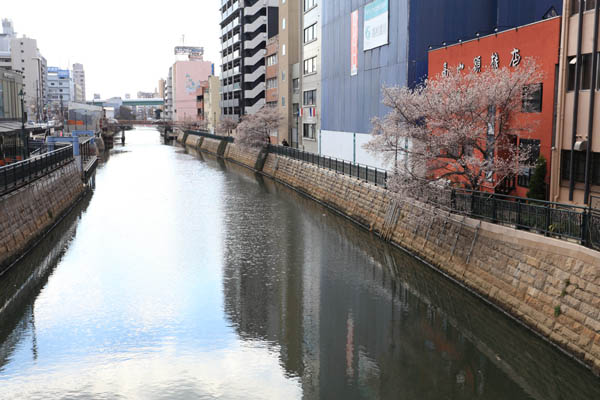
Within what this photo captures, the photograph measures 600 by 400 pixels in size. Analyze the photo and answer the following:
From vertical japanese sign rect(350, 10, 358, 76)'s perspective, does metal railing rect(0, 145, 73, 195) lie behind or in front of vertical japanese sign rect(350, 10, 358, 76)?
in front

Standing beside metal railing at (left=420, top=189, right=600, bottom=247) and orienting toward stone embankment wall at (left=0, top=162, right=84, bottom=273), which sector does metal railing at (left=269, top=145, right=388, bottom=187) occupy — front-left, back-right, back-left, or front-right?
front-right

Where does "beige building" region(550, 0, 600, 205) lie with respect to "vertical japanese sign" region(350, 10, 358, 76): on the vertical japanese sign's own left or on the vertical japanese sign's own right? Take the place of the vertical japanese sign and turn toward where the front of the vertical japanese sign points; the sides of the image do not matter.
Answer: on the vertical japanese sign's own left

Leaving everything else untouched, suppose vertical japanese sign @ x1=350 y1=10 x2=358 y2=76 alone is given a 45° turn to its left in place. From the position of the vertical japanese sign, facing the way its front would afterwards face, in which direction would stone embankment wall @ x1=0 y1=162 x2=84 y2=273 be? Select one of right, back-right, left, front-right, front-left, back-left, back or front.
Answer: front-right

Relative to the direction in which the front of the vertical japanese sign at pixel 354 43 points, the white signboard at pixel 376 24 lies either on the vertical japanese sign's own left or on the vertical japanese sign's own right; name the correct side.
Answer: on the vertical japanese sign's own left

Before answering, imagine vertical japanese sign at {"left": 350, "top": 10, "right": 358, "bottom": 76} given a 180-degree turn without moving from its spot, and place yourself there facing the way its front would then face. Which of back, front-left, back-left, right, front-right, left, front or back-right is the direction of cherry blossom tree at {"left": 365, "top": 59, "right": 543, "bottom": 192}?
back-right

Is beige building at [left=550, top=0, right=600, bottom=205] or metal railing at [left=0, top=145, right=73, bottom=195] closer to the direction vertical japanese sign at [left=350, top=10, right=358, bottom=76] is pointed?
the metal railing

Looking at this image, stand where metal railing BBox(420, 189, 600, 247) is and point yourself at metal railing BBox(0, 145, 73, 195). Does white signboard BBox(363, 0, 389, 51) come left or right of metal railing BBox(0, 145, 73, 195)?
right

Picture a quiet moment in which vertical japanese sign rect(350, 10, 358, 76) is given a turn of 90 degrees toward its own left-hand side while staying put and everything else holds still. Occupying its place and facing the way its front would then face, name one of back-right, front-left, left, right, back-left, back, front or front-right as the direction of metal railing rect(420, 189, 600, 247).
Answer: front-right

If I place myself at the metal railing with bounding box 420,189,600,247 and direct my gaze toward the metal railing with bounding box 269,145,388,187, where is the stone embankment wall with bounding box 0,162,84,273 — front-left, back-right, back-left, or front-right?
front-left

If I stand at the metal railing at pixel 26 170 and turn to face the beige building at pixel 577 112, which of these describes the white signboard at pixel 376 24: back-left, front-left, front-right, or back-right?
front-left
